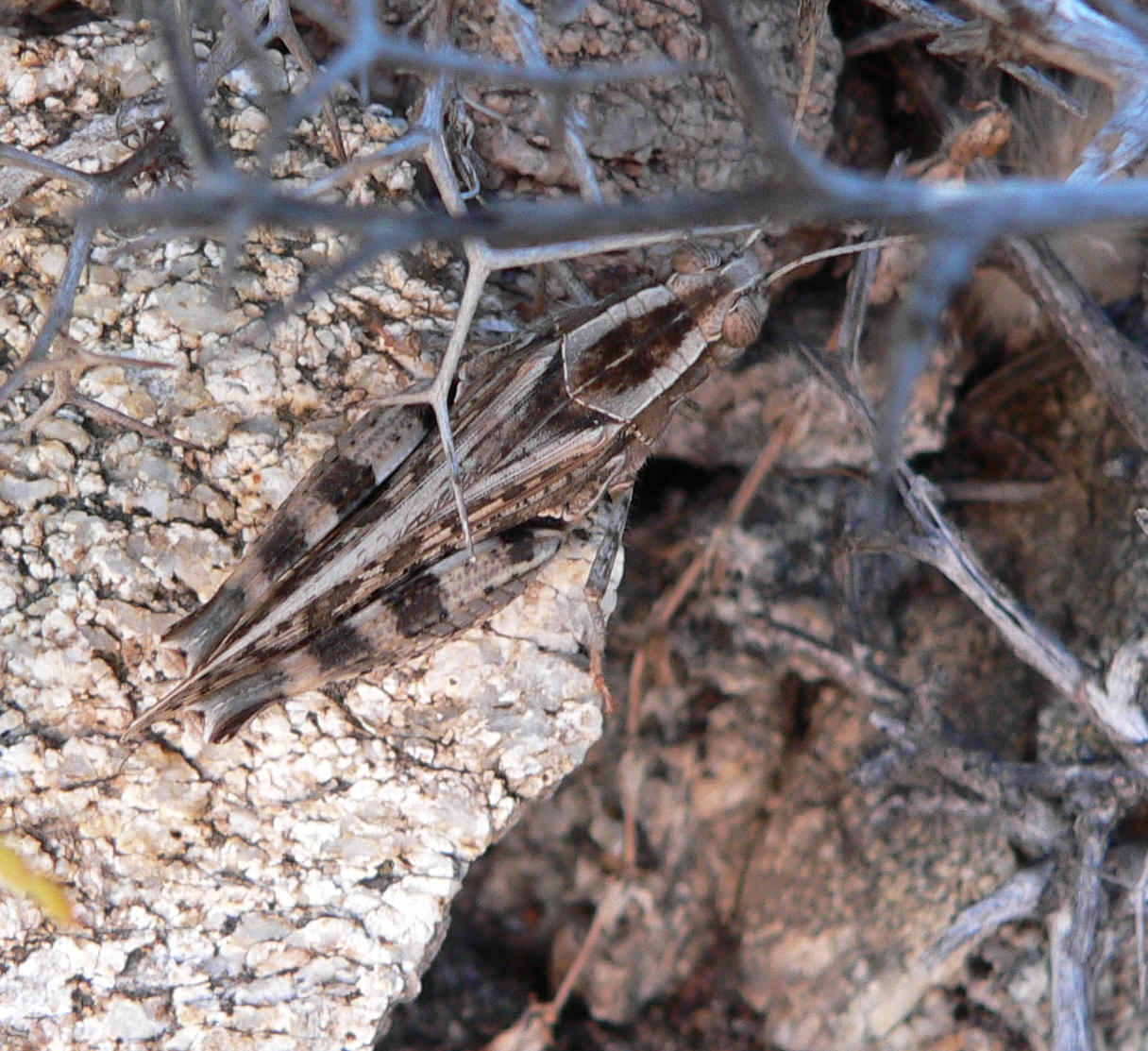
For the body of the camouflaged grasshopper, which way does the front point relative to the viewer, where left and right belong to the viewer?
facing away from the viewer and to the right of the viewer
